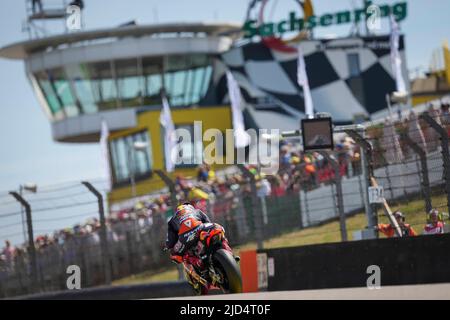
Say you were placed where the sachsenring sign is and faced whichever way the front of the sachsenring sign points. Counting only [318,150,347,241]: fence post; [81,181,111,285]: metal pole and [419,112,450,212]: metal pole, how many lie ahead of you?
3

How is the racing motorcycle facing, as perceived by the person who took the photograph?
facing away from the viewer and to the left of the viewer

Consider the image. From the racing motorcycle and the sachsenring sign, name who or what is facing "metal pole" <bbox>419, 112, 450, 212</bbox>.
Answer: the sachsenring sign

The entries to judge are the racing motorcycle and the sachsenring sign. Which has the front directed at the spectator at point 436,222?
the sachsenring sign

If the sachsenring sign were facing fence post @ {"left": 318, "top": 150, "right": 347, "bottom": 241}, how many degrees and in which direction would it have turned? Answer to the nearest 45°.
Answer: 0° — it already faces it

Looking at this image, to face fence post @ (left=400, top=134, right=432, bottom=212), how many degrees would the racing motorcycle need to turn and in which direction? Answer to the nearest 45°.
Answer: approximately 90° to its right

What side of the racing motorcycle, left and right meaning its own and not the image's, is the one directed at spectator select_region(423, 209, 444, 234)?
right

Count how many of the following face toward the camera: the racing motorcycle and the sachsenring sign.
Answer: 1

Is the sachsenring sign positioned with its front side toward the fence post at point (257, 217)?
yes
